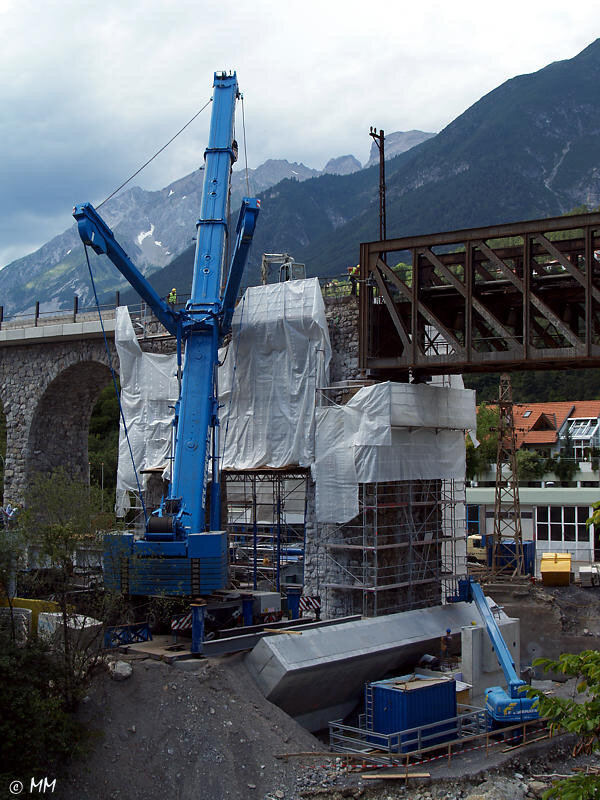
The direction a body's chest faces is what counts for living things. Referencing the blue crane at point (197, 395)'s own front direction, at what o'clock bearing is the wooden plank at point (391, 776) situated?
The wooden plank is roughly at 5 o'clock from the blue crane.

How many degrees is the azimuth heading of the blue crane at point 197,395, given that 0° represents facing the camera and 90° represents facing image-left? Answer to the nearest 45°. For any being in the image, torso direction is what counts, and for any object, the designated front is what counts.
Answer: approximately 180°

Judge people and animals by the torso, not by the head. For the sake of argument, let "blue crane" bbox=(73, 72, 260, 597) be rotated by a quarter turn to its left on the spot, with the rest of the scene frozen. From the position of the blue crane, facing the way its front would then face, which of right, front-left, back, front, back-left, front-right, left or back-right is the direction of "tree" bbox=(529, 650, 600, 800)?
left

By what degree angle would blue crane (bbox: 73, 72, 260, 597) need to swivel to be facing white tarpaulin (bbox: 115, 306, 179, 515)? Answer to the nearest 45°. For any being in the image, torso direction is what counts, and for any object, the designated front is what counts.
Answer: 0° — it already faces it

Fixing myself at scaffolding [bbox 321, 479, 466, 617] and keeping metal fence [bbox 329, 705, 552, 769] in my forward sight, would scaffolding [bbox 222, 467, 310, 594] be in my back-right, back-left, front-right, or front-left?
back-right
